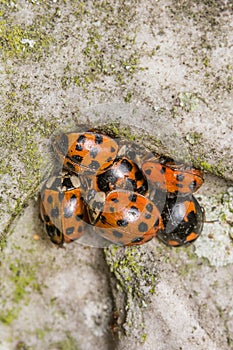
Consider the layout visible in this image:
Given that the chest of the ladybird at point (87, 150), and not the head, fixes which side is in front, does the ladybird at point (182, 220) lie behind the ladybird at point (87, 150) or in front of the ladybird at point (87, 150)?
behind

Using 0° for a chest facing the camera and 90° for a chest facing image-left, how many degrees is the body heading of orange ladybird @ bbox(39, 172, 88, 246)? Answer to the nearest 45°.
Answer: approximately 180°

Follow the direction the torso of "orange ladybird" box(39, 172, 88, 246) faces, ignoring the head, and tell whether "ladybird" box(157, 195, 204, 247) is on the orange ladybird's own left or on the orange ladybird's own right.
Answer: on the orange ladybird's own right

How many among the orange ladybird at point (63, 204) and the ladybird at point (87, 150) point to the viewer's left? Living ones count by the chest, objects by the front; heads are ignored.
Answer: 1

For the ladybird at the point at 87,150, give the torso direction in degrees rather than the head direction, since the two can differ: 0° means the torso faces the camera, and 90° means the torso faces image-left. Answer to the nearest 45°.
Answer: approximately 90°

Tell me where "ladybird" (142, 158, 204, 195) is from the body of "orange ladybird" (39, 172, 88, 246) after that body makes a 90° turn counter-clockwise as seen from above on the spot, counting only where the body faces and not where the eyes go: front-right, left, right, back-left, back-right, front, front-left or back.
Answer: back
